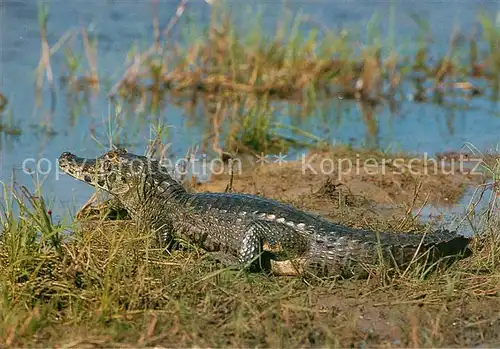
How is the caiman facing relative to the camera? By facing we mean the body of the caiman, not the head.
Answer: to the viewer's left
